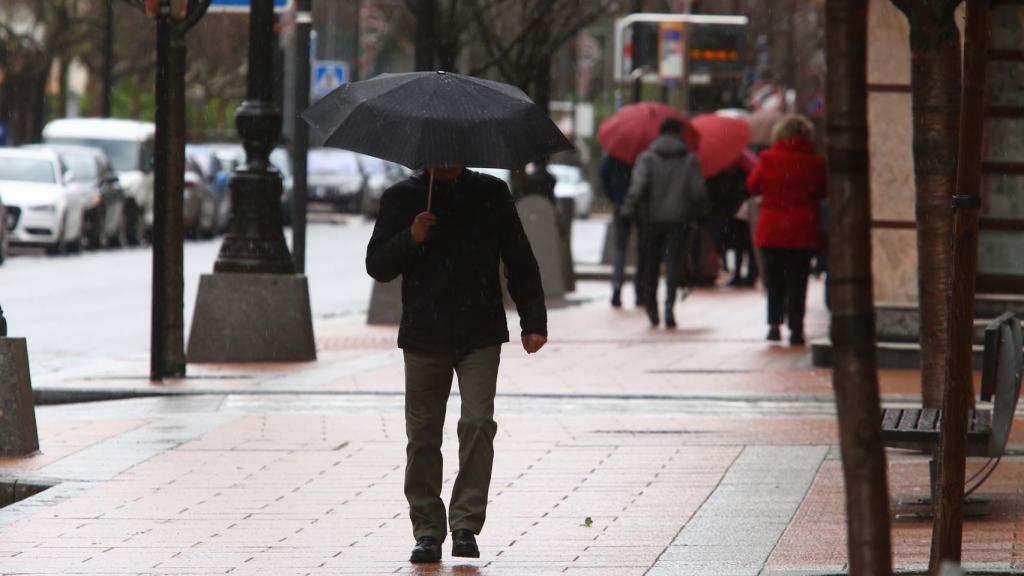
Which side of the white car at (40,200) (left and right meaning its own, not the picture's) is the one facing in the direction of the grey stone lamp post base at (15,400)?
front

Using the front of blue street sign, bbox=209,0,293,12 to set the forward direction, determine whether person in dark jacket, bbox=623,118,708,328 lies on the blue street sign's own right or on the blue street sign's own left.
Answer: on the blue street sign's own left

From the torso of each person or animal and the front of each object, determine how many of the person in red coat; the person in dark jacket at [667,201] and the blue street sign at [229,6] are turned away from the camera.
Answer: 2

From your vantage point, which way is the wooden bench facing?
to the viewer's left

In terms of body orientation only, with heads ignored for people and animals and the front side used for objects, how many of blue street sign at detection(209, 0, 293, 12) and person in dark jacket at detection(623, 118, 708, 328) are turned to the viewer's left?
0

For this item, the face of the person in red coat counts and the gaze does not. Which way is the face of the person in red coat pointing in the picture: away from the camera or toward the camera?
away from the camera

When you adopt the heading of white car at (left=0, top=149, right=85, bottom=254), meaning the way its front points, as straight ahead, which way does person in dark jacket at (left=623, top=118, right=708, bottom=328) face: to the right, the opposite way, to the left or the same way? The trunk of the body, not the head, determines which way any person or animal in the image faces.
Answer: the opposite way

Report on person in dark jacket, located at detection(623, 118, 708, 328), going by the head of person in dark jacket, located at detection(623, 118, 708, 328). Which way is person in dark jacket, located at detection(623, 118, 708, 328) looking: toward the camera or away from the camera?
away from the camera

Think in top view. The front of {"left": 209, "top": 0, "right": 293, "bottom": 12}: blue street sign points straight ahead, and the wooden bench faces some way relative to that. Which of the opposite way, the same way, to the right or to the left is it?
to the right

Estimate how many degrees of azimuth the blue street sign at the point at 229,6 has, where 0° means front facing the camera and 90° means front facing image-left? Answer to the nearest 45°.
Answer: approximately 0°

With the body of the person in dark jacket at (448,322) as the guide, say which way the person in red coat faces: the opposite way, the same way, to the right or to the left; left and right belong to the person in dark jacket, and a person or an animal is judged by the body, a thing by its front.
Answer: the opposite way
